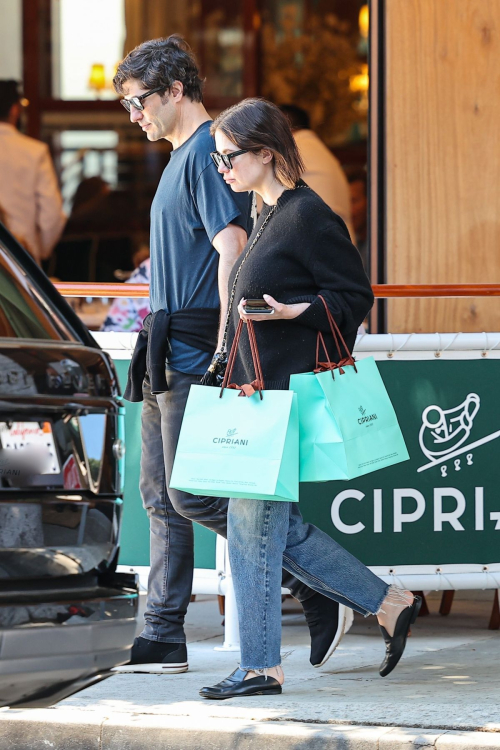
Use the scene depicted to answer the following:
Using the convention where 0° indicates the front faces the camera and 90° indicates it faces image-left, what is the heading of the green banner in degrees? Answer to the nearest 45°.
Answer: approximately 0°

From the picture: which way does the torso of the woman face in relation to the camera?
to the viewer's left

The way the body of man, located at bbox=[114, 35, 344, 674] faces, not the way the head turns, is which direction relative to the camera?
to the viewer's left

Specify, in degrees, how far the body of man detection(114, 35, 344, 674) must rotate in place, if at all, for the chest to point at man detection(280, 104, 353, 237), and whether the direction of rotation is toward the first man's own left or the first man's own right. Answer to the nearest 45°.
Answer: approximately 90° to the first man's own right
